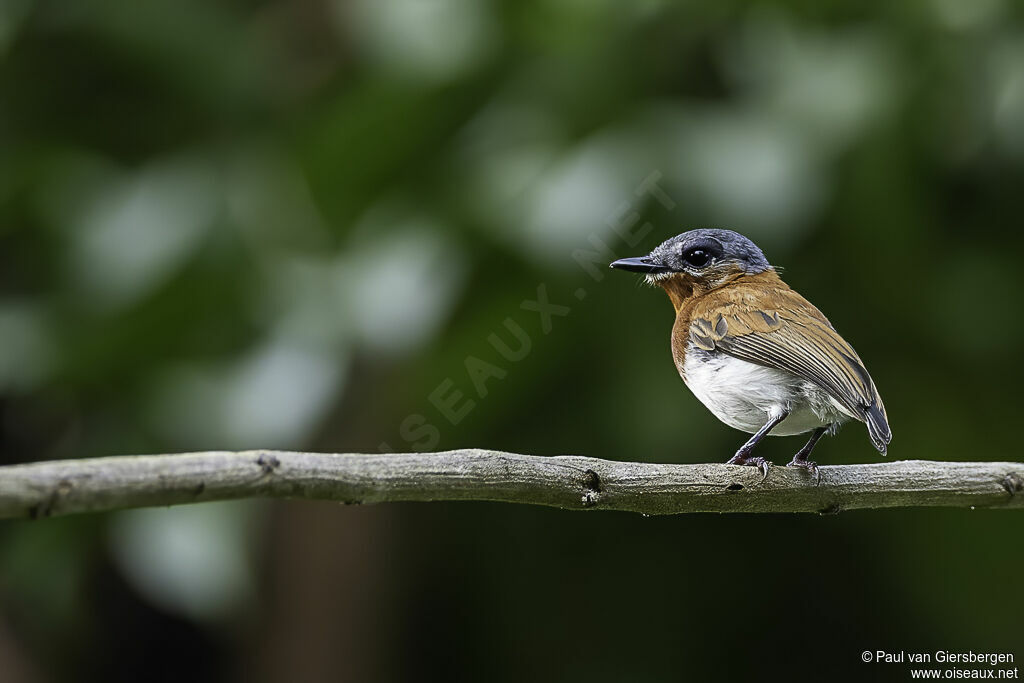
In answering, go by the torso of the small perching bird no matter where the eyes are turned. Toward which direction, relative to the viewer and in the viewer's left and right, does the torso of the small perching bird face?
facing to the left of the viewer
